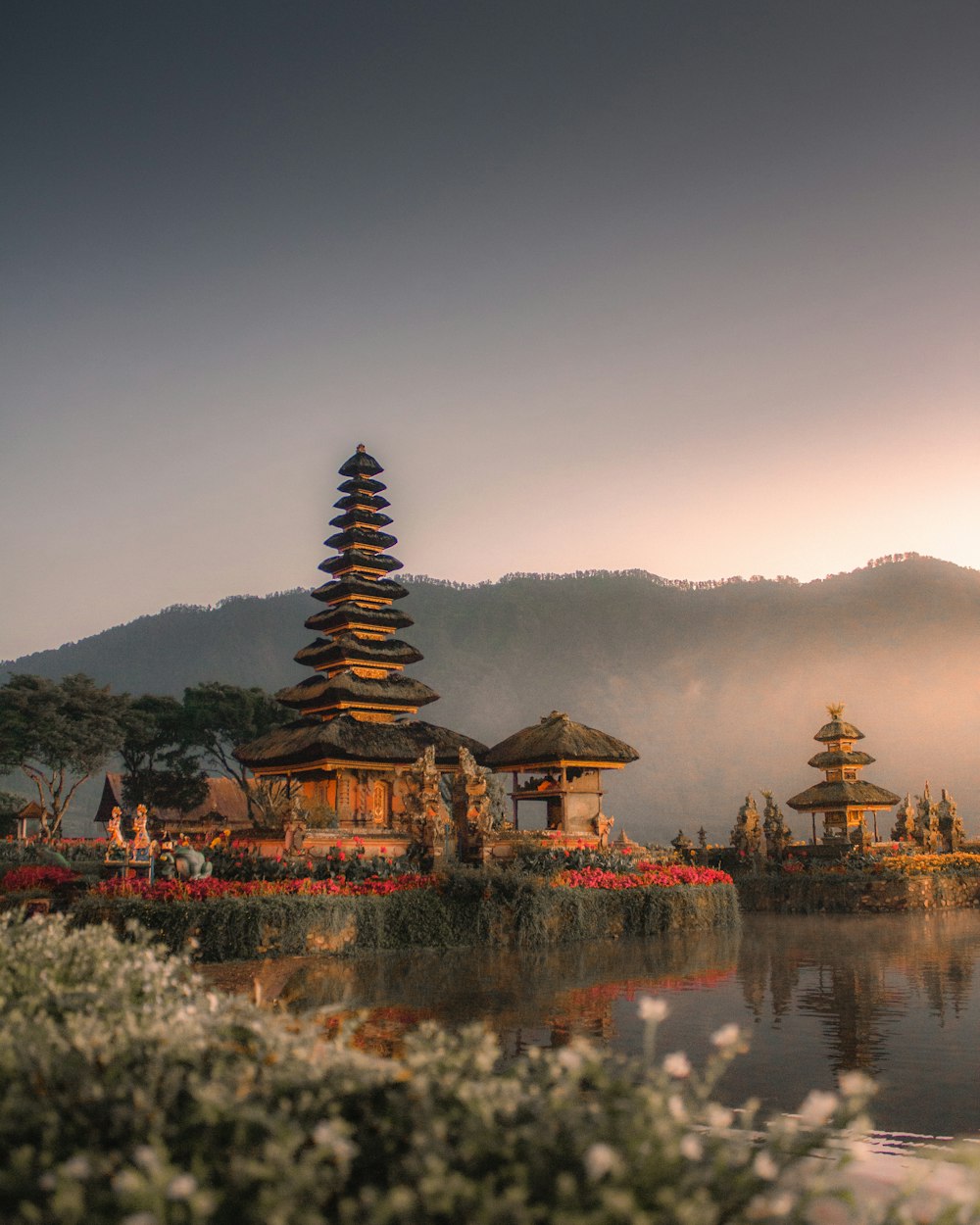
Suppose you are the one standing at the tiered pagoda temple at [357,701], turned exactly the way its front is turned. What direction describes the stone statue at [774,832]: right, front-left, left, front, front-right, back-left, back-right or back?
front-left

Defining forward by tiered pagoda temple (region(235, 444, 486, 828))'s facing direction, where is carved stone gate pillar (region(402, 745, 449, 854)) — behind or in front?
in front

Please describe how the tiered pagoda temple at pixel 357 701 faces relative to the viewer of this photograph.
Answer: facing the viewer and to the right of the viewer

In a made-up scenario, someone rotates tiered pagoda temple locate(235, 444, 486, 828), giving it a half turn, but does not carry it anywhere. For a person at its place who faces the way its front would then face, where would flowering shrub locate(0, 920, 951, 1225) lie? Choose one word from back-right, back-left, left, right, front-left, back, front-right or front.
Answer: back-left

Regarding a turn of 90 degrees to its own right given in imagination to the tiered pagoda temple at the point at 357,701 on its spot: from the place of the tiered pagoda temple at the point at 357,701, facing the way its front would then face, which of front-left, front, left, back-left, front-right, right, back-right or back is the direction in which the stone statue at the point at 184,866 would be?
front-left

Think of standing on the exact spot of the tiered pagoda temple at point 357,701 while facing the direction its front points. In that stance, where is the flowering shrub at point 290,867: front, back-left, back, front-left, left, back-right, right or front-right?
front-right
